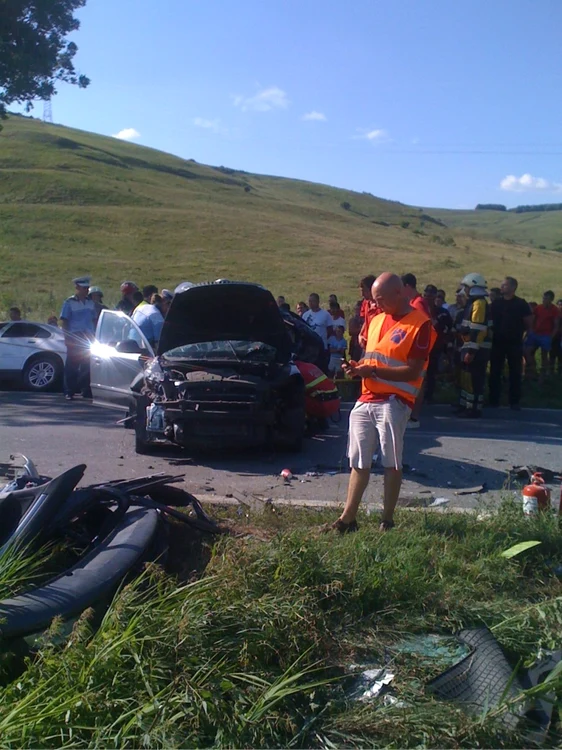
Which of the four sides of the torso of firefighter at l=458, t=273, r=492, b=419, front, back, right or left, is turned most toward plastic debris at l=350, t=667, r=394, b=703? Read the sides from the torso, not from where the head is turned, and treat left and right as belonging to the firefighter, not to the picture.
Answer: left

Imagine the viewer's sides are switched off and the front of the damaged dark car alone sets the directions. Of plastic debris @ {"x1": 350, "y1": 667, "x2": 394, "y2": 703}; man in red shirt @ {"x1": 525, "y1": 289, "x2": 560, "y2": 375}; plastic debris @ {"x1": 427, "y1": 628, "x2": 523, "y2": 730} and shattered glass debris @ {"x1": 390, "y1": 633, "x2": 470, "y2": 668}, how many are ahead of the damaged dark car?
3

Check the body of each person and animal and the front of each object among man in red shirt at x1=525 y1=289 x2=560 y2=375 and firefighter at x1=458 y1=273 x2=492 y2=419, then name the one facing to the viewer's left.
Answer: the firefighter

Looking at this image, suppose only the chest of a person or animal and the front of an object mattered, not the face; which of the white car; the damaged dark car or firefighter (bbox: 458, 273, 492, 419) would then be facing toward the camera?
the damaged dark car

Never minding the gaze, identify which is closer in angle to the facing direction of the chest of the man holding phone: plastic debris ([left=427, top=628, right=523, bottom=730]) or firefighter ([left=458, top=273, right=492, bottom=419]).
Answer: the plastic debris

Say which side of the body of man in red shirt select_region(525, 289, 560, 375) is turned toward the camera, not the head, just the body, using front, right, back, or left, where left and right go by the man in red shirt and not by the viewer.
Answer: front

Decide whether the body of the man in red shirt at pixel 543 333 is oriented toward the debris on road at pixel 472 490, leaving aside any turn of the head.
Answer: yes

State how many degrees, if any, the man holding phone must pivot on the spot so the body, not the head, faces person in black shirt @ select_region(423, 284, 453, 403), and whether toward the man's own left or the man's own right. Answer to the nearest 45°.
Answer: approximately 135° to the man's own right

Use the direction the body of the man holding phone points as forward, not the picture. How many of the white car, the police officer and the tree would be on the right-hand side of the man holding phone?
3

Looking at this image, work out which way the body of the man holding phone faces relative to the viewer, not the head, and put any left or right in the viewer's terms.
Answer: facing the viewer and to the left of the viewer

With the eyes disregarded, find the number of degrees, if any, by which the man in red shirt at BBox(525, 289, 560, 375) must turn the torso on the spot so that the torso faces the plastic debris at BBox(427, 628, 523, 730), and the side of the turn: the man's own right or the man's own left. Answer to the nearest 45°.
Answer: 0° — they already face it

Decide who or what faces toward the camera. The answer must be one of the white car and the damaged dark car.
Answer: the damaged dark car

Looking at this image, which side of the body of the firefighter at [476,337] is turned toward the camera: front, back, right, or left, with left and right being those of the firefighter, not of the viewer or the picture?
left

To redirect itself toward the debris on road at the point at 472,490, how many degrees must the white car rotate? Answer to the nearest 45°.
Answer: approximately 90° to its left
